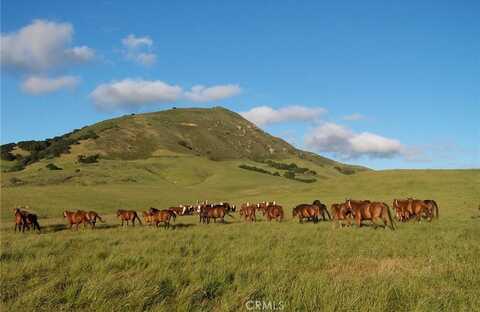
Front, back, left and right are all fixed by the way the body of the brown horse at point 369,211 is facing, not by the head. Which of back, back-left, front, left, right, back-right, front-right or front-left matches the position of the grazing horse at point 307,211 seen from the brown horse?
front-right

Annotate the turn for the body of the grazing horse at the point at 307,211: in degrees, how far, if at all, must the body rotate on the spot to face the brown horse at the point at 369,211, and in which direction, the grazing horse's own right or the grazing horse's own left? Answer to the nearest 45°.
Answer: approximately 135° to the grazing horse's own left

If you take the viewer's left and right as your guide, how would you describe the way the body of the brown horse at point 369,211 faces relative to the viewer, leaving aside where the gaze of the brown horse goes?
facing to the left of the viewer

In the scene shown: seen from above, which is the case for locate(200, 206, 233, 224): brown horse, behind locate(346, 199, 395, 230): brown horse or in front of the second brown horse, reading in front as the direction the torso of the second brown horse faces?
in front

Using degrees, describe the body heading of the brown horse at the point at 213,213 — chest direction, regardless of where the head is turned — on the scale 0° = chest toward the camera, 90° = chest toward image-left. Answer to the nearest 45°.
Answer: approximately 90°

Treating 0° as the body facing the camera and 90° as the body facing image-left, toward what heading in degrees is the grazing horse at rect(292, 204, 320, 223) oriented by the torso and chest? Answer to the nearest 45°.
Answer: approximately 90°
